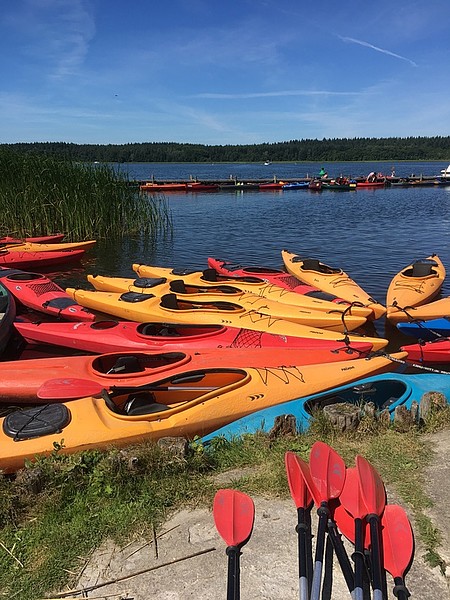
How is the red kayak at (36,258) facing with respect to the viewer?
to the viewer's right

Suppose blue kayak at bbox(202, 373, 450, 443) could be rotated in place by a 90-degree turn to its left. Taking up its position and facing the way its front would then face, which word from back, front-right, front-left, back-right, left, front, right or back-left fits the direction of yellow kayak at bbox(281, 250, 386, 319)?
back-left

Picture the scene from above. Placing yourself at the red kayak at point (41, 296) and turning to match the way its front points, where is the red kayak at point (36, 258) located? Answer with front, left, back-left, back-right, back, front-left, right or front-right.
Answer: back-left

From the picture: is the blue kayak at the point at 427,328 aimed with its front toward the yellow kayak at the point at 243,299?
yes

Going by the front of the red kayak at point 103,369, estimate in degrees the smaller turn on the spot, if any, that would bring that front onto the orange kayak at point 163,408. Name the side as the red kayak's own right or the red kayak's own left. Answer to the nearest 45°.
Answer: approximately 45° to the red kayak's own right

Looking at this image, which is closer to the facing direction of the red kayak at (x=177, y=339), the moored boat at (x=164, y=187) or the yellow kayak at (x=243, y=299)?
the yellow kayak

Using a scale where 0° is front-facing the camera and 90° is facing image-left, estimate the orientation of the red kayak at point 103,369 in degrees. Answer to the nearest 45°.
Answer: approximately 270°

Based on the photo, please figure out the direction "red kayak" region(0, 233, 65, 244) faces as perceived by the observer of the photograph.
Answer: facing to the right of the viewer

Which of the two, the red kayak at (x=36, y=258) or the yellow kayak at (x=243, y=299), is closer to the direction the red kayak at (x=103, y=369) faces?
the yellow kayak
